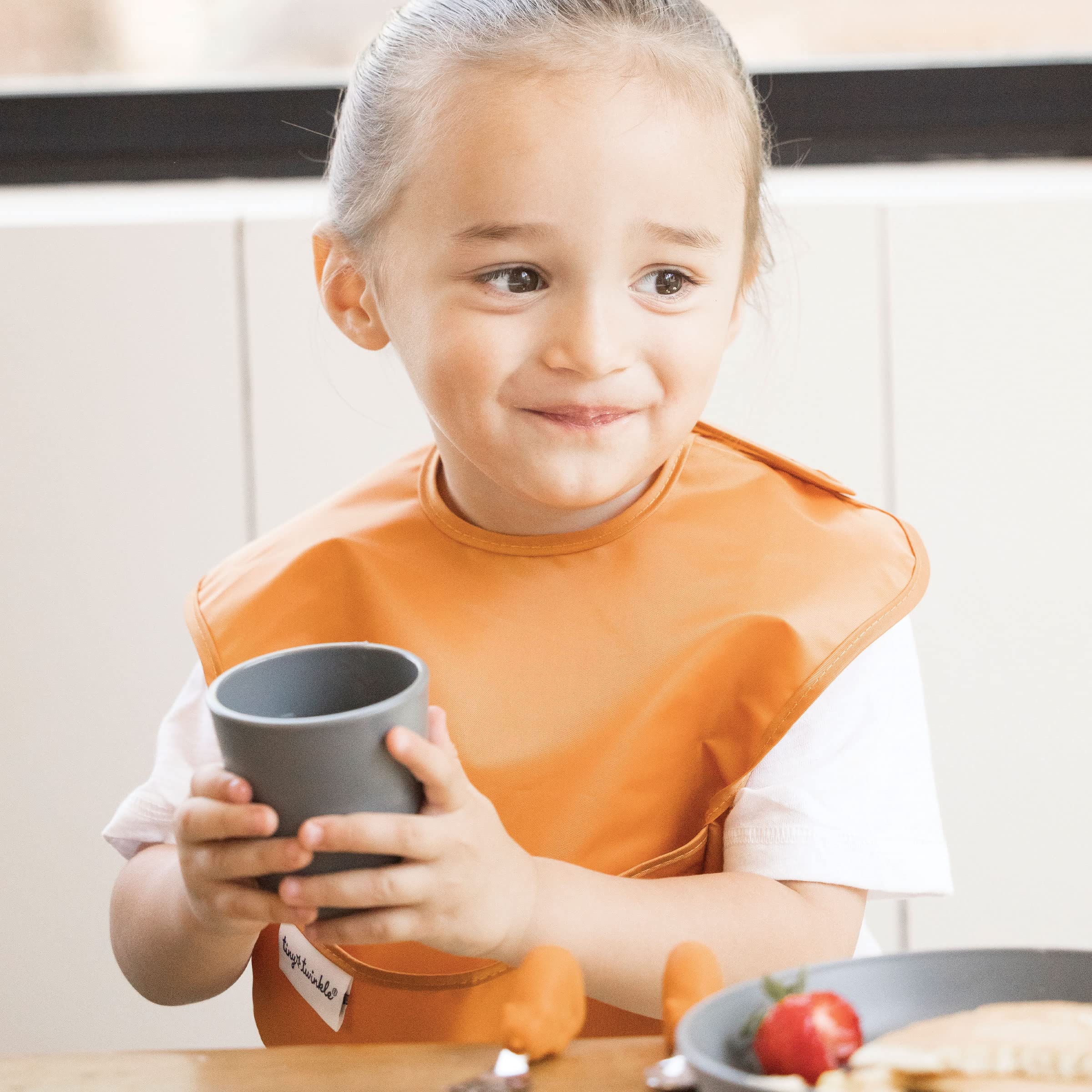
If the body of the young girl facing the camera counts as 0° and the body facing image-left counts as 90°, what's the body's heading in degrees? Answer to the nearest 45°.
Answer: approximately 0°

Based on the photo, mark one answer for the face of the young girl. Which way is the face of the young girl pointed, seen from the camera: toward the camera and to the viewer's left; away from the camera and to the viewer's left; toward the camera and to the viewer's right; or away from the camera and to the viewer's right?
toward the camera and to the viewer's right
